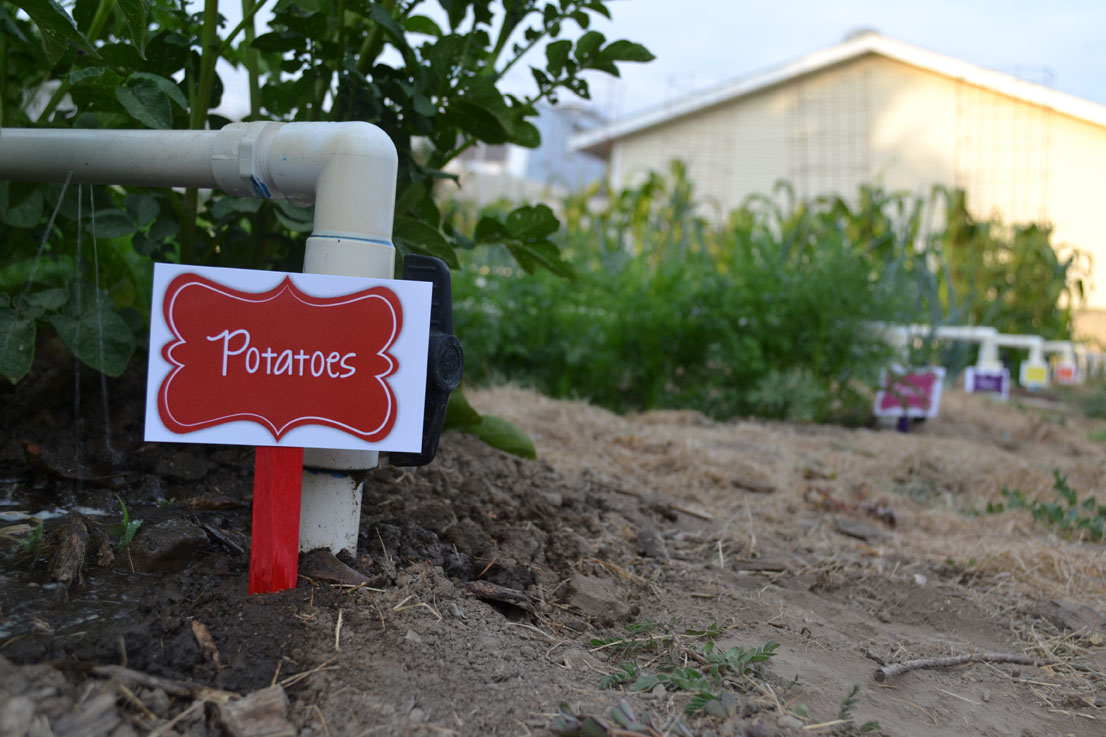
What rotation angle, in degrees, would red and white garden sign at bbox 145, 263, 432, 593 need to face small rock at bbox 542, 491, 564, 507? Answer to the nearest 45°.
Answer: approximately 135° to its left

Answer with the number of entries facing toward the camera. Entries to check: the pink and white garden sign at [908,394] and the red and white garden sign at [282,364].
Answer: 2

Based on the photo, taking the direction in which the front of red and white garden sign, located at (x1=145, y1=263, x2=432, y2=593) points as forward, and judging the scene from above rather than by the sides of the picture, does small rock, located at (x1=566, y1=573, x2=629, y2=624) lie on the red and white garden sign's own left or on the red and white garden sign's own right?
on the red and white garden sign's own left

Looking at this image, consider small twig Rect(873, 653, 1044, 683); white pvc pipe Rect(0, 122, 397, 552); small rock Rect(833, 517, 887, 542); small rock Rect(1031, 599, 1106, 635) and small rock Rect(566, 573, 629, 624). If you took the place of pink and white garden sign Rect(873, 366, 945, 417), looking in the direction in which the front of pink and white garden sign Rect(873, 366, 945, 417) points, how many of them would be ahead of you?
5

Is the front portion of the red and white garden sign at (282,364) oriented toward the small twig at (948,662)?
no

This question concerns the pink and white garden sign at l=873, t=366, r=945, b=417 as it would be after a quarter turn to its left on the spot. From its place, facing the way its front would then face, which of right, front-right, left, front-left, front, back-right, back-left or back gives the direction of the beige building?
left

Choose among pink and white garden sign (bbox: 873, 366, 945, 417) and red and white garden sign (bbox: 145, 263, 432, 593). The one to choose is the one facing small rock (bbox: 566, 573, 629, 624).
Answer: pink and white garden sign (bbox: 873, 366, 945, 417)

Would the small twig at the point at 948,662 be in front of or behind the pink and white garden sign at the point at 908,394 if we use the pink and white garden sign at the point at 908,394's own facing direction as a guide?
in front

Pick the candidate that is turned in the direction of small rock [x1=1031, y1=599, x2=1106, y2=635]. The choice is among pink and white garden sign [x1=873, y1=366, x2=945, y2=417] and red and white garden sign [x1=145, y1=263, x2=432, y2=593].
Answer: pink and white garden sign [x1=873, y1=366, x2=945, y2=417]

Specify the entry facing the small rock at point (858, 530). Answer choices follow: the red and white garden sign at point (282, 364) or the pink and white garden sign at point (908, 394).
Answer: the pink and white garden sign at point (908, 394)

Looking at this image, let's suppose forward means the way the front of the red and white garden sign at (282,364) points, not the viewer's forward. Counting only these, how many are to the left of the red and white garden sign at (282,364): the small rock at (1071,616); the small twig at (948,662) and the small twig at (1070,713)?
3

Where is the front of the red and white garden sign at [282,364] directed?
toward the camera

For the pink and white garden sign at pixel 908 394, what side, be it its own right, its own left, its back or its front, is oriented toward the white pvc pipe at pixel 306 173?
front

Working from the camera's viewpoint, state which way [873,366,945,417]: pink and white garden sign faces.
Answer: facing the viewer

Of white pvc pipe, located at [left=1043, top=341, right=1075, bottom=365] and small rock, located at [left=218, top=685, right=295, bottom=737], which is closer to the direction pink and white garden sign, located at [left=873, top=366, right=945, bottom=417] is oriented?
the small rock

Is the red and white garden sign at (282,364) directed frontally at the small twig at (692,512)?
no

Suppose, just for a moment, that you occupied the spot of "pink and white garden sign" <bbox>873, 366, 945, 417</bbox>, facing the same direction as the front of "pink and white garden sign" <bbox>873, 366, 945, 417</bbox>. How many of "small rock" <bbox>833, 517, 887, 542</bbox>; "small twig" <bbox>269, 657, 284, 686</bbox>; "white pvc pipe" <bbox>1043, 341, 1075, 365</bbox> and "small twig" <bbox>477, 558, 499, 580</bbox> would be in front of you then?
3

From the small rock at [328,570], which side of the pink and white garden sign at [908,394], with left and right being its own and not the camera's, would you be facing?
front

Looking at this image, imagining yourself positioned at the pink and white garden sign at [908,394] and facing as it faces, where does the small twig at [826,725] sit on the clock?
The small twig is roughly at 12 o'clock from the pink and white garden sign.
